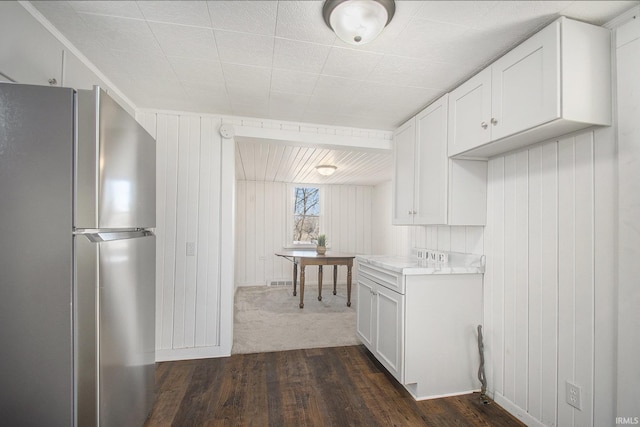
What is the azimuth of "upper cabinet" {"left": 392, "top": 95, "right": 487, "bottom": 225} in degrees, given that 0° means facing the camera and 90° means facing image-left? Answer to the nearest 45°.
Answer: approximately 45°

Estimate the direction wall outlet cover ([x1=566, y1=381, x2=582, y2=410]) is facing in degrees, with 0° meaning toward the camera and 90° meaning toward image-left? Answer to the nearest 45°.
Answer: approximately 45°

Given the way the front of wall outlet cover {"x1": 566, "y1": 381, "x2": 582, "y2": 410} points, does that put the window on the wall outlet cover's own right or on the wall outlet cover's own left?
on the wall outlet cover's own right

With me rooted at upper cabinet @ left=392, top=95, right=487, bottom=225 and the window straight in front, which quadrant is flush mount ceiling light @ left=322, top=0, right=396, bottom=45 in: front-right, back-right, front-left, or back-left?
back-left

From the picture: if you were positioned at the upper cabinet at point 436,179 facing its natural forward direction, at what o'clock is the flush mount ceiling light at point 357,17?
The flush mount ceiling light is roughly at 11 o'clock from the upper cabinet.
